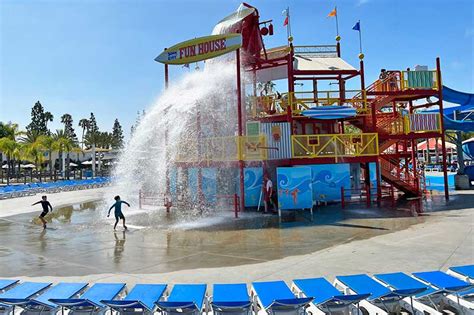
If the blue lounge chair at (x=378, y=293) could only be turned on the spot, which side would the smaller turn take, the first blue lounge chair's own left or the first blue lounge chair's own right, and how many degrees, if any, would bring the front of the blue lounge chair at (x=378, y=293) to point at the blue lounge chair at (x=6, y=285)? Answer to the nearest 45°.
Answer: approximately 45° to the first blue lounge chair's own left

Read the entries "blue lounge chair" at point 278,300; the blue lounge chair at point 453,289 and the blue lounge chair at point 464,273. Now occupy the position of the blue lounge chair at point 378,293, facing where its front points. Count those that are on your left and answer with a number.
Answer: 1

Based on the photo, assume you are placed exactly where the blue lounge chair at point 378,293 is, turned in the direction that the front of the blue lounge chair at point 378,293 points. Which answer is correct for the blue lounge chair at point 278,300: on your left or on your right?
on your left

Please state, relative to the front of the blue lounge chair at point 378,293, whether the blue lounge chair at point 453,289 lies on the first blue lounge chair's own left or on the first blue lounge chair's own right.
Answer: on the first blue lounge chair's own right

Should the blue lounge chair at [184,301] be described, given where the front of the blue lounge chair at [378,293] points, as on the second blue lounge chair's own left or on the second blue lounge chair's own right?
on the second blue lounge chair's own left

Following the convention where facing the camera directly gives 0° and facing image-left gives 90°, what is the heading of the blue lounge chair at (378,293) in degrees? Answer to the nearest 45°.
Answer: approximately 135°

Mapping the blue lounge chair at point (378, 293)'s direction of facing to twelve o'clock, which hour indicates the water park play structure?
The water park play structure is roughly at 1 o'clock from the blue lounge chair.

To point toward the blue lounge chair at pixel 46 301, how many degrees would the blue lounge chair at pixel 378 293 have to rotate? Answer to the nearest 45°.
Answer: approximately 45° to its left

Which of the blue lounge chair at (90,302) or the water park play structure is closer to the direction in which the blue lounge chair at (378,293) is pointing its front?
the water park play structure

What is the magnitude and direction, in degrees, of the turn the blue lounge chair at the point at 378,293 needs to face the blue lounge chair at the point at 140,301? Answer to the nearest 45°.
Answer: approximately 90° to its left

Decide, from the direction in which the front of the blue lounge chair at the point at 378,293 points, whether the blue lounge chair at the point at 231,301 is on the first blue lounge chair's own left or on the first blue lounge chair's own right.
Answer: on the first blue lounge chair's own left
